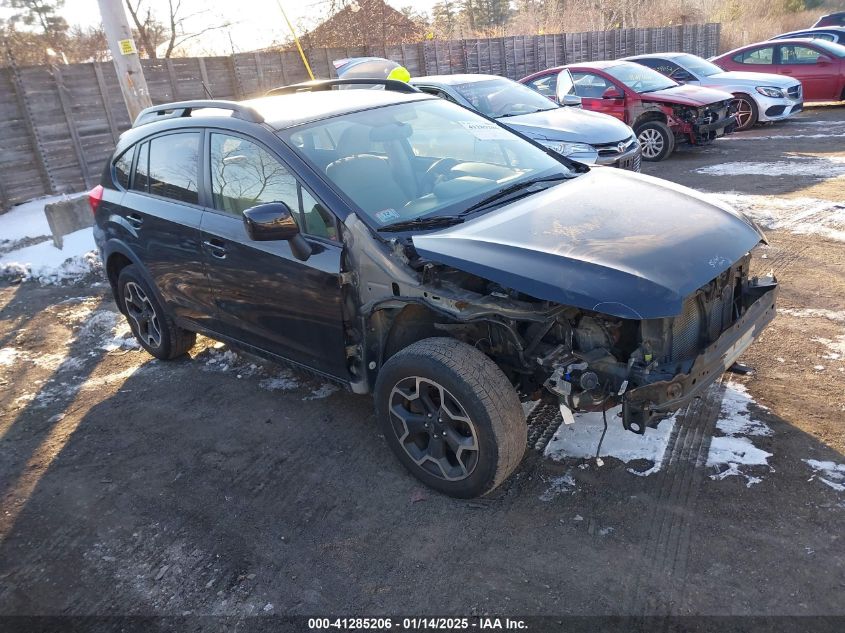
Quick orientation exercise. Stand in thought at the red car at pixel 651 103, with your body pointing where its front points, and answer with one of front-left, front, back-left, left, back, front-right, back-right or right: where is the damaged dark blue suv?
front-right

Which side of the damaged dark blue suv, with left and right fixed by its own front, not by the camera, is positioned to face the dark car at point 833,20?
left

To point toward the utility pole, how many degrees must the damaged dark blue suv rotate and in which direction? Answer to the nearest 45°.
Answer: approximately 180°

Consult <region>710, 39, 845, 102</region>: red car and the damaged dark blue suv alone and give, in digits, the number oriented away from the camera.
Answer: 0

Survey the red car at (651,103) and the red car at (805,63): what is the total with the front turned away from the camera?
0

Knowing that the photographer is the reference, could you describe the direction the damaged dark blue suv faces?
facing the viewer and to the right of the viewer

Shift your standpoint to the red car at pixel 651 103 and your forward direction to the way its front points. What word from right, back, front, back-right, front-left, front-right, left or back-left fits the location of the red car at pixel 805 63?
left
